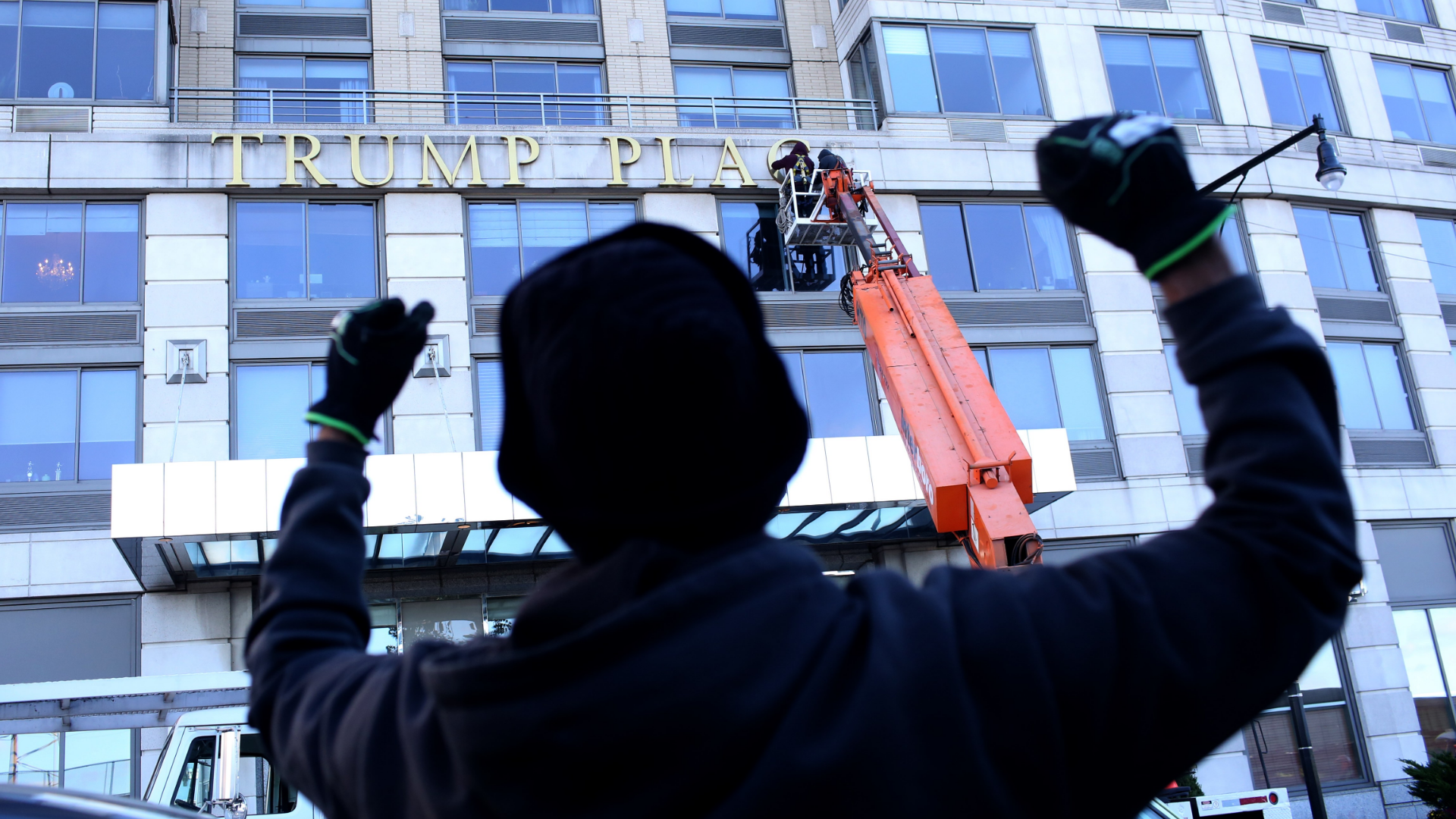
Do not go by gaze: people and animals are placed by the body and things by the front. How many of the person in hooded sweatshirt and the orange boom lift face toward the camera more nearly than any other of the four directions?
0

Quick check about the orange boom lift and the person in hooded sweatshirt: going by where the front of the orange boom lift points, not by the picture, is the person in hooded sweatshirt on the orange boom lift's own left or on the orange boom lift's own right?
on the orange boom lift's own left

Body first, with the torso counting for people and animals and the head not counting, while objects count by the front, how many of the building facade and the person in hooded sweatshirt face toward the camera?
1

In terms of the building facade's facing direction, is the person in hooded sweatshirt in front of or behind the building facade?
in front

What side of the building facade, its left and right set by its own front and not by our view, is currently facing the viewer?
front

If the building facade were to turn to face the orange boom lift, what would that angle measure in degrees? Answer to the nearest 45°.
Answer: approximately 45° to its left

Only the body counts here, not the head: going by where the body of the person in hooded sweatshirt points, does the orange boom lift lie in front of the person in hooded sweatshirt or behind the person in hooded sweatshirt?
in front

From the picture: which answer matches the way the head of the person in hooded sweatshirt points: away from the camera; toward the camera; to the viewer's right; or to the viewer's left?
away from the camera

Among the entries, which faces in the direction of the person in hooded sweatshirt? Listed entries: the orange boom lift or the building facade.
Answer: the building facade

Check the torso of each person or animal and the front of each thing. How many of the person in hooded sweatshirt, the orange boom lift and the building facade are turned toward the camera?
1

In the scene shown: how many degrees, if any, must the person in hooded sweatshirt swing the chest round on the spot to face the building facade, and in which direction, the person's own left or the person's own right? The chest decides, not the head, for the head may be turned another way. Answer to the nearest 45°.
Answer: approximately 45° to the person's own left

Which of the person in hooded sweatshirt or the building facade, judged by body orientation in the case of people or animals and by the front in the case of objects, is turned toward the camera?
the building facade

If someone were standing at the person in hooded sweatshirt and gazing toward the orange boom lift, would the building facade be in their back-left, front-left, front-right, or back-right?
front-left

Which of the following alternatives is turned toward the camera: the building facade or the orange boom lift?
the building facade

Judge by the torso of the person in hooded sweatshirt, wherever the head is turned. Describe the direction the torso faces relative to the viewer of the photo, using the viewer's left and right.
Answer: facing away from the viewer and to the right of the viewer

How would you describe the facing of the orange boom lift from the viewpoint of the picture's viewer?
facing away from the viewer and to the left of the viewer

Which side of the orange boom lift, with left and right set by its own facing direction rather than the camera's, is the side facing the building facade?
front
